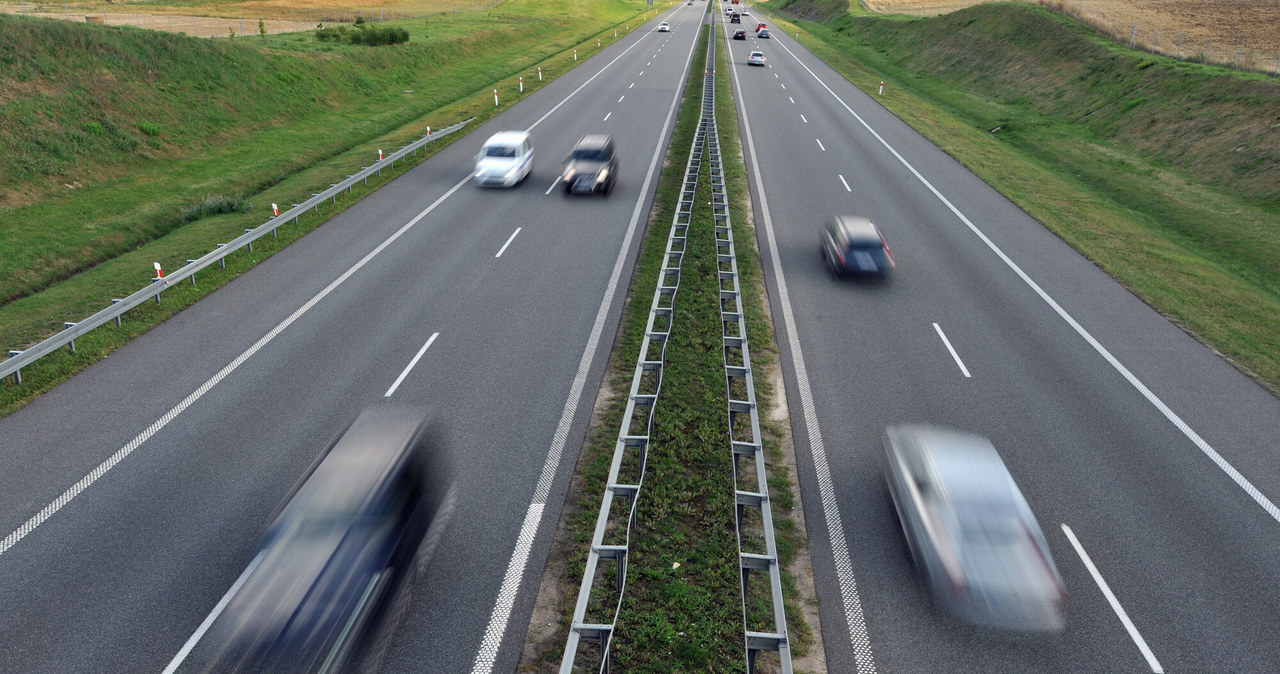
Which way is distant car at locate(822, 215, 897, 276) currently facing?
away from the camera

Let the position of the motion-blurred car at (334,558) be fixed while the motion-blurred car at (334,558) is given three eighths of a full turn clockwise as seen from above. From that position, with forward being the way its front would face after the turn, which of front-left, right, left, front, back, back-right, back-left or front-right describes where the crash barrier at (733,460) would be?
right

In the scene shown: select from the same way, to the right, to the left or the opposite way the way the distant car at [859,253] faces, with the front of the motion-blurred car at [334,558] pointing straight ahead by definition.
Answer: the opposite way

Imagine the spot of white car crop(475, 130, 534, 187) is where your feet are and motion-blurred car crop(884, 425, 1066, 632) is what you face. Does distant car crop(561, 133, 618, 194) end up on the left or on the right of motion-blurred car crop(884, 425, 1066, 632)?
left

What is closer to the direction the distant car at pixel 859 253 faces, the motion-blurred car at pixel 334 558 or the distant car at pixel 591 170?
the distant car

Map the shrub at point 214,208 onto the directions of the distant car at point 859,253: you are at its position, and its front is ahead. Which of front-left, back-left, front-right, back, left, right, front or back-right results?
left

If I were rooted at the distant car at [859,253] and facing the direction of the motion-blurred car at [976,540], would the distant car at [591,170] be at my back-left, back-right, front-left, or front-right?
back-right

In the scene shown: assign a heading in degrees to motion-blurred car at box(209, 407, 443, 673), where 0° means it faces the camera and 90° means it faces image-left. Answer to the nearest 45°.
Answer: approximately 45°

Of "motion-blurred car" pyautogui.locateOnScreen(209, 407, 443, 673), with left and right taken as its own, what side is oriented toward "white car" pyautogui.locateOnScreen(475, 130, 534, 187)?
back

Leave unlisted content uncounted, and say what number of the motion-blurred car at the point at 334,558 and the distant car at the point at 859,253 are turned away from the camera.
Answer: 1

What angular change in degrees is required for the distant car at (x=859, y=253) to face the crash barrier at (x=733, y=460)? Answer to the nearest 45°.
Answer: approximately 180°

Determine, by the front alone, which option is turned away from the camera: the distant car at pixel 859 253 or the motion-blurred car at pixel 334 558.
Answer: the distant car

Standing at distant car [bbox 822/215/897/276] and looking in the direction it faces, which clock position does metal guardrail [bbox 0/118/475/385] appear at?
The metal guardrail is roughly at 8 o'clock from the distant car.

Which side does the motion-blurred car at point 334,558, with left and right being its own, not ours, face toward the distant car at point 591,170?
back

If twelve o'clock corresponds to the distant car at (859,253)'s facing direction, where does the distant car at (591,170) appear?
the distant car at (591,170) is roughly at 10 o'clock from the distant car at (859,253).
